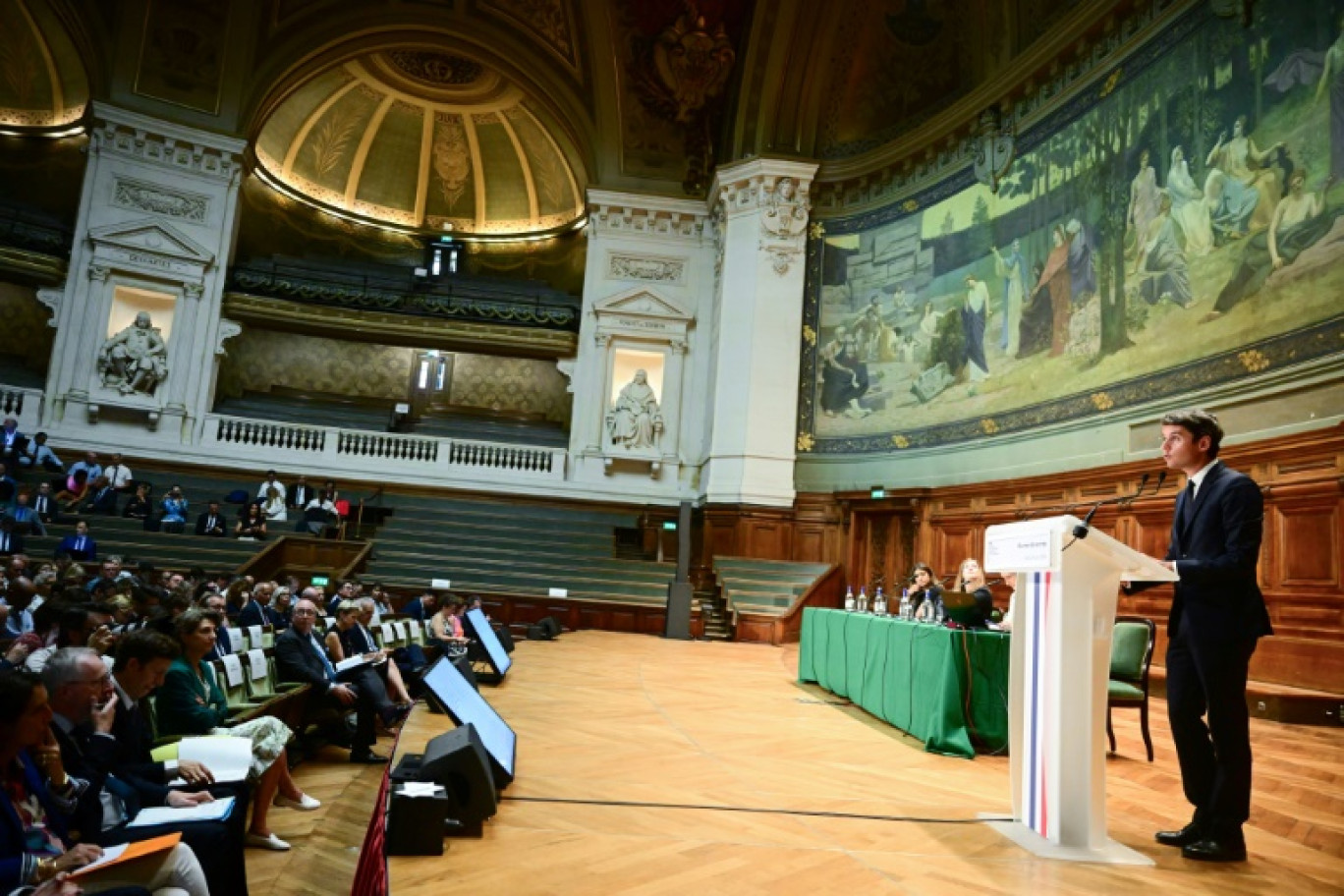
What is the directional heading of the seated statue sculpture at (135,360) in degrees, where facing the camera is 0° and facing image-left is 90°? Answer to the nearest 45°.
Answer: approximately 0°

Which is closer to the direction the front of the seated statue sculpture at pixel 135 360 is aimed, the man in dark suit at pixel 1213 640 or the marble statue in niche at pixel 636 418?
the man in dark suit

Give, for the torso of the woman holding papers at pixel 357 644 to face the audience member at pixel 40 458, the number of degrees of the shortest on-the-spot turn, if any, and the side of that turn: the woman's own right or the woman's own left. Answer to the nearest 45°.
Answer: approximately 180°

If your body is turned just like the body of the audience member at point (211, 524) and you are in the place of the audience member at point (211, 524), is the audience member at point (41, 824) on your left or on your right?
on your right

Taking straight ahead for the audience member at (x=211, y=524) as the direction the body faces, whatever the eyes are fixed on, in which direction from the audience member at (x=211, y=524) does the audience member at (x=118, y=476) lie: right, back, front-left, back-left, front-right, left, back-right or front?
back

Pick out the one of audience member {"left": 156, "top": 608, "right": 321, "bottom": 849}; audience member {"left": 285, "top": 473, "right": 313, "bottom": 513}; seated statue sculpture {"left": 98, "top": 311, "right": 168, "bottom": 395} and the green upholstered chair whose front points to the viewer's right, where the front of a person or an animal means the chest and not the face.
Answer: audience member {"left": 156, "top": 608, "right": 321, "bottom": 849}

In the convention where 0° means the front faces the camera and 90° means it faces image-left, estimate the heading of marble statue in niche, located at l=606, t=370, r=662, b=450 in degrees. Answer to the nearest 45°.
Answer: approximately 0°

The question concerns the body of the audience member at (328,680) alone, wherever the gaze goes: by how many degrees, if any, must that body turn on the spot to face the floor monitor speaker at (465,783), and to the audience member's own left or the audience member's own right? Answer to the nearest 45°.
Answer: approximately 45° to the audience member's own right

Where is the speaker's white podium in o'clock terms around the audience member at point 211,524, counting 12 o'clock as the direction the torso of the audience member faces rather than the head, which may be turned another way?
The speaker's white podium is roughly at 1 o'clock from the audience member.

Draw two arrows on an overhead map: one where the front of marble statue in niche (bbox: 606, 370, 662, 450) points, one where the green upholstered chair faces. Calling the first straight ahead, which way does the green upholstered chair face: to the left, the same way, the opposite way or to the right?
to the right
